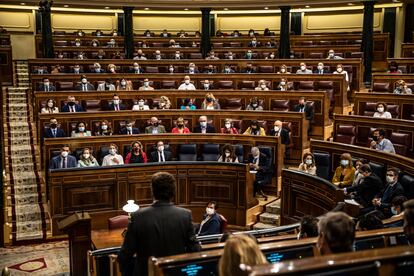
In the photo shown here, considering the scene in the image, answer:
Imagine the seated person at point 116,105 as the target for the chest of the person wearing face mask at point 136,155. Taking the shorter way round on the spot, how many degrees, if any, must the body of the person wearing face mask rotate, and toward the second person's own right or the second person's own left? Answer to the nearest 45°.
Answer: approximately 180°

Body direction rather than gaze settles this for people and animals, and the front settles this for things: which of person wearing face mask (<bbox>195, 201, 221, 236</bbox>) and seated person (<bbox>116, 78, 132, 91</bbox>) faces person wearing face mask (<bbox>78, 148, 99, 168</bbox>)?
the seated person

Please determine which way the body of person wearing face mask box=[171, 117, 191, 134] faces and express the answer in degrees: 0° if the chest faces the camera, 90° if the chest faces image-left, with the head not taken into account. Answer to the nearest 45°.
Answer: approximately 0°

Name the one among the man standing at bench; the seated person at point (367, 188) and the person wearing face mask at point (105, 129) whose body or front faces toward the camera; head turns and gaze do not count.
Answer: the person wearing face mask

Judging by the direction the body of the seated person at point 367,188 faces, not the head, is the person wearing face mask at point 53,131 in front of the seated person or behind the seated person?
in front

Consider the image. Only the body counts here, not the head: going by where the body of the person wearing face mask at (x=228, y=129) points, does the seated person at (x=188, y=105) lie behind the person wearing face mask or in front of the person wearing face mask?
behind

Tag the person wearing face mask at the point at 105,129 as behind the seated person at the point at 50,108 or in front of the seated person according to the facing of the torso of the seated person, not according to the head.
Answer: in front

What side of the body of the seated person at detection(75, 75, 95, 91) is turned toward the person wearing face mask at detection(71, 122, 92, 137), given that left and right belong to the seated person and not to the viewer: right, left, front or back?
front

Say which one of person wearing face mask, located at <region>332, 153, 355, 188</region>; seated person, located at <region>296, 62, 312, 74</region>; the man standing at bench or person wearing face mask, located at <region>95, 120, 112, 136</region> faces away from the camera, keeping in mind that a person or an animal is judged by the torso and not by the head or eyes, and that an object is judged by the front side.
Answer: the man standing at bench

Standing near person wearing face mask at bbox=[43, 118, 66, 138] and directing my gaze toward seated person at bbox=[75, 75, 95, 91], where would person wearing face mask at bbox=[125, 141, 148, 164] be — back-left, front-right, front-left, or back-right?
back-right

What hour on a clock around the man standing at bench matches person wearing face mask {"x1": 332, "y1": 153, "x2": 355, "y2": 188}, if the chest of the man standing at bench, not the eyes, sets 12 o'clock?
The person wearing face mask is roughly at 1 o'clock from the man standing at bench.

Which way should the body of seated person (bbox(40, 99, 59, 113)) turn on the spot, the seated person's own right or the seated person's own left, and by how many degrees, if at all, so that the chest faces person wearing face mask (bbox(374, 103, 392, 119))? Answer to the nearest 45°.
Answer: approximately 45° to the seated person's own left

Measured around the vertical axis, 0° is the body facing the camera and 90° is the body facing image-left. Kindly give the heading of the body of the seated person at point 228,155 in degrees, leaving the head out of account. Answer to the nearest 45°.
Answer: approximately 0°

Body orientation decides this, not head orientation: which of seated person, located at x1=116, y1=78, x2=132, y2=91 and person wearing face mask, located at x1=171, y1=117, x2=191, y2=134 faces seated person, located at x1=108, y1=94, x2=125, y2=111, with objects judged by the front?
seated person, located at x1=116, y1=78, x2=132, y2=91

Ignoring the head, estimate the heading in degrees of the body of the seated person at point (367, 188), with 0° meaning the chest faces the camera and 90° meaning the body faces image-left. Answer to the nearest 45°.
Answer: approximately 90°

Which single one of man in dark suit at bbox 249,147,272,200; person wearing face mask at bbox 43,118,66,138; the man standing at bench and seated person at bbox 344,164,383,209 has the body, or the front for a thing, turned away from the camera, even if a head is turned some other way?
the man standing at bench

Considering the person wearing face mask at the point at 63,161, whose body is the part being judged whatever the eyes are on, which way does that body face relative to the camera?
toward the camera

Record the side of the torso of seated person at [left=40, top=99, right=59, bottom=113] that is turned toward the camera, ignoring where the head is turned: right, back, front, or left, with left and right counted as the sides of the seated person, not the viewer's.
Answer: front

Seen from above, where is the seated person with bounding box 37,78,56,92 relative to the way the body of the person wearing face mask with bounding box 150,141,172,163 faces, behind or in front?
behind

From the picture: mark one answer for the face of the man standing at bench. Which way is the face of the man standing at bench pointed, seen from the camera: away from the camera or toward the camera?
away from the camera
